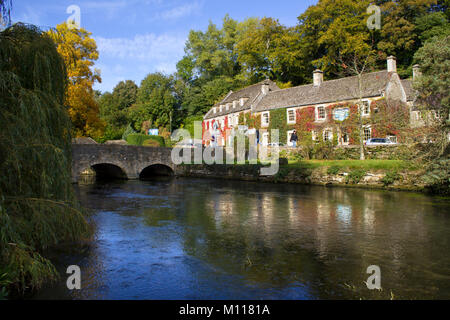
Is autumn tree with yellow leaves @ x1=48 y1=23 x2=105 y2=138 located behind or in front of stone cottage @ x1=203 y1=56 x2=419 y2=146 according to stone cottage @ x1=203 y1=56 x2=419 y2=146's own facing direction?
in front

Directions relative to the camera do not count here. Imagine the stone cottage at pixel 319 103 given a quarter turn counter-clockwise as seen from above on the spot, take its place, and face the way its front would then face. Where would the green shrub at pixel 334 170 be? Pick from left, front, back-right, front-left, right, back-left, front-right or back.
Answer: front-right

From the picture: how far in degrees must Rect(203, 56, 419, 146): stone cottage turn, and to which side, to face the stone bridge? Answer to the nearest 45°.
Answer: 0° — it already faces it

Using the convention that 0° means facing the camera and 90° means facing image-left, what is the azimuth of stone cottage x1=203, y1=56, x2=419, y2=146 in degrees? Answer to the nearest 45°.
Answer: approximately 45°

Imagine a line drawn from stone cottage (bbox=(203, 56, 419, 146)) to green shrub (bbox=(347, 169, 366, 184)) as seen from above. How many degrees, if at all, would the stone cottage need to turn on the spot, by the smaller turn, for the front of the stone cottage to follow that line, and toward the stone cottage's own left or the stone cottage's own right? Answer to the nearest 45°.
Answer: approximately 45° to the stone cottage's own left

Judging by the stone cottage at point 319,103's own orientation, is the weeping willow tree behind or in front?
in front

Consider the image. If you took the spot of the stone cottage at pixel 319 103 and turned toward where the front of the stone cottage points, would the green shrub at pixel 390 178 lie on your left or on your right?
on your left

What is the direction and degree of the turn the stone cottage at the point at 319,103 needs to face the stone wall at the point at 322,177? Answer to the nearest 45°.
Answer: approximately 45° to its left
